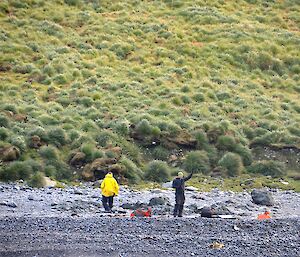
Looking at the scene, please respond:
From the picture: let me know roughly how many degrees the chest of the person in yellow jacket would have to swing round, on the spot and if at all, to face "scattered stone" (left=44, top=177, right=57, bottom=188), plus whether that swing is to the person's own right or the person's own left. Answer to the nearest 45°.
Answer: approximately 45° to the person's own left

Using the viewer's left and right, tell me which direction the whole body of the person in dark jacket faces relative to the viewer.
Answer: facing away from the viewer and to the right of the viewer

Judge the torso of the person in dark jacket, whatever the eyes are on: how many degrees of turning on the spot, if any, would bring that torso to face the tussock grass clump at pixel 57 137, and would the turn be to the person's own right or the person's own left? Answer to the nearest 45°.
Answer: approximately 90° to the person's own left

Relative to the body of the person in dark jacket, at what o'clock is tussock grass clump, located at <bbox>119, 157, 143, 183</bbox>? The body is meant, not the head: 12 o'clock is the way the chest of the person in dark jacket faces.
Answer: The tussock grass clump is roughly at 10 o'clock from the person in dark jacket.

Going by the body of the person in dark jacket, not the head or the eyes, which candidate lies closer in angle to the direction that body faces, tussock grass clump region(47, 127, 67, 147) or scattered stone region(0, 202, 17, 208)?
the tussock grass clump

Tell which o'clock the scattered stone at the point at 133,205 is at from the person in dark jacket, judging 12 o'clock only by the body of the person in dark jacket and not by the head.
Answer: The scattered stone is roughly at 9 o'clock from the person in dark jacket.

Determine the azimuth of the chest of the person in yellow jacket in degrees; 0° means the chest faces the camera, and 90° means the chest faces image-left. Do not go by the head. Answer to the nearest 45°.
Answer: approximately 180°

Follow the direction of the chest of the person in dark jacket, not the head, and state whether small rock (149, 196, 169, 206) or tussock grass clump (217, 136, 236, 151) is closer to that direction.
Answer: the tussock grass clump
